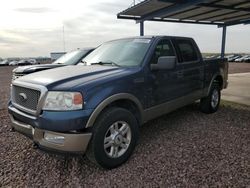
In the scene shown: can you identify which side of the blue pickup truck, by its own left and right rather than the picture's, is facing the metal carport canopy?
back

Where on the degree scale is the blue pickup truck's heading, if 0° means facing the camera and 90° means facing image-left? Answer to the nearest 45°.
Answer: approximately 45°
